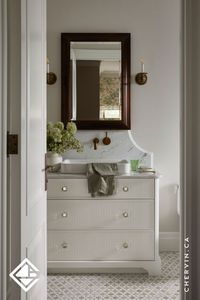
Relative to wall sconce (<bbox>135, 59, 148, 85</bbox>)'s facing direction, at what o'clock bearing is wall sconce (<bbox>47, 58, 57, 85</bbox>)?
wall sconce (<bbox>47, 58, 57, 85</bbox>) is roughly at 3 o'clock from wall sconce (<bbox>135, 59, 148, 85</bbox>).

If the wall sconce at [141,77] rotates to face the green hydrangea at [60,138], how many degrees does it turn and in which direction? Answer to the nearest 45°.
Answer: approximately 45° to its right

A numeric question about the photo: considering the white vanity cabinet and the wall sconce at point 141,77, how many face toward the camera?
2

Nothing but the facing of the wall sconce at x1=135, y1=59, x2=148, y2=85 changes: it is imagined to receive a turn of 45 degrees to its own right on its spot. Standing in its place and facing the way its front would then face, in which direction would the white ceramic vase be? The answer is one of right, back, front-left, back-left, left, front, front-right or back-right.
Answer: front
